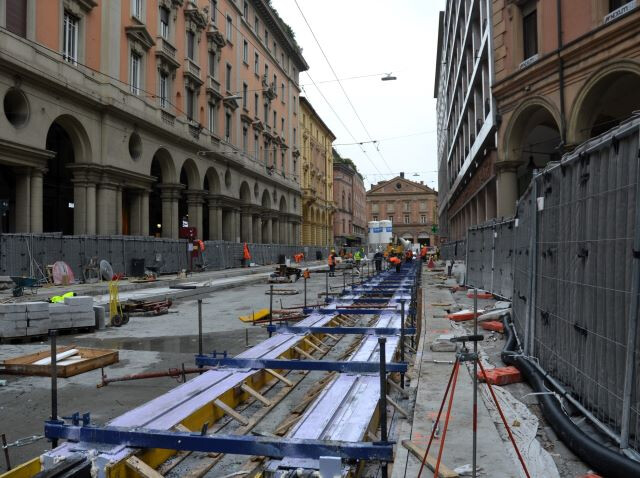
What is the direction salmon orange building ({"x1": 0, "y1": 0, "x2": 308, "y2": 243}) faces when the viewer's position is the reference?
facing the viewer and to the right of the viewer

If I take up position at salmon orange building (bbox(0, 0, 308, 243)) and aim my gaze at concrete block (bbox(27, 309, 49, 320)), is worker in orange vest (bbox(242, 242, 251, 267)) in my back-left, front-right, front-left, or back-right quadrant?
back-left

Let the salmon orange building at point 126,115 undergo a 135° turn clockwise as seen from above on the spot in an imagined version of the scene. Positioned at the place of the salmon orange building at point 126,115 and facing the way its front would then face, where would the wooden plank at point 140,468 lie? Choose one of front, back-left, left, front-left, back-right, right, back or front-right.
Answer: left

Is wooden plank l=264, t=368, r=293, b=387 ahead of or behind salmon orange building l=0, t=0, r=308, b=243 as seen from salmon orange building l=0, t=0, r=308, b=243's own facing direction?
ahead

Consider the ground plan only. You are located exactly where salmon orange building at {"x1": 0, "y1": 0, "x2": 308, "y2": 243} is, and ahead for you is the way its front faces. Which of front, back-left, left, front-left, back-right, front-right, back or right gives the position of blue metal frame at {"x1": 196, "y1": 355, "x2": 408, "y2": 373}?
front-right

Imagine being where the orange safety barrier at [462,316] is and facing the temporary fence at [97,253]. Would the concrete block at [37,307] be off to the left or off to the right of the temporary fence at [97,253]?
left

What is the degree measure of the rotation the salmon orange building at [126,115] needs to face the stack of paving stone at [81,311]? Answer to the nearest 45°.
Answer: approximately 45° to its right

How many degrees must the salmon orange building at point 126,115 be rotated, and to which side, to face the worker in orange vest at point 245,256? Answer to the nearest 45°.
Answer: approximately 90° to its left

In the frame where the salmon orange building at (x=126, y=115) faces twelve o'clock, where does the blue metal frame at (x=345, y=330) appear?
The blue metal frame is roughly at 1 o'clock from the salmon orange building.

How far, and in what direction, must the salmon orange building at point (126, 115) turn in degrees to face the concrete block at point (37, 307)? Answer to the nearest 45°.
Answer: approximately 45° to its right

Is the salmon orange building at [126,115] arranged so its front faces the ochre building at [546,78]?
yes
